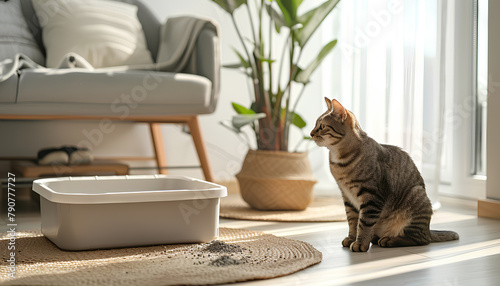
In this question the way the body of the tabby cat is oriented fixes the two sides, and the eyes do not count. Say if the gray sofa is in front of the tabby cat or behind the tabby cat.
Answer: in front

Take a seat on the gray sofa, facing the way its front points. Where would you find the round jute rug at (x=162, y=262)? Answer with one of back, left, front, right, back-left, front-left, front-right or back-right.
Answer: front

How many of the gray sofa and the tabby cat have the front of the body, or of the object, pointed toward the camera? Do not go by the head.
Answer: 1

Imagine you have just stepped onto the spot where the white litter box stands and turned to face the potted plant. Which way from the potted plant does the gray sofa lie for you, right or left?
left

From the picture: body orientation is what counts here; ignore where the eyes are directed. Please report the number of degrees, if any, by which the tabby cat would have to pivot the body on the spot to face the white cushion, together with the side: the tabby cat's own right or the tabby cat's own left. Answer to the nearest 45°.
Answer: approximately 45° to the tabby cat's own right

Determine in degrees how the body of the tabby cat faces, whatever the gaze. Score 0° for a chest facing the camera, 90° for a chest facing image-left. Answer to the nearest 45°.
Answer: approximately 90°

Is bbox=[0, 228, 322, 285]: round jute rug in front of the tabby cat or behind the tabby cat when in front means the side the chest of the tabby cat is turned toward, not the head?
in front

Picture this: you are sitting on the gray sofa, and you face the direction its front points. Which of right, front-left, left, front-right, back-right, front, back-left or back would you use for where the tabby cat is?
front-left

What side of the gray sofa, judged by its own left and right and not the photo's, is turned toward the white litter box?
front

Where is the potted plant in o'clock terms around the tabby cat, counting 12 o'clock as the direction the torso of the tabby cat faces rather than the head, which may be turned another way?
The potted plant is roughly at 2 o'clock from the tabby cat.

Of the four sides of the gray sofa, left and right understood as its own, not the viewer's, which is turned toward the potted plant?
left

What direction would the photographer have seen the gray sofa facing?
facing the viewer
